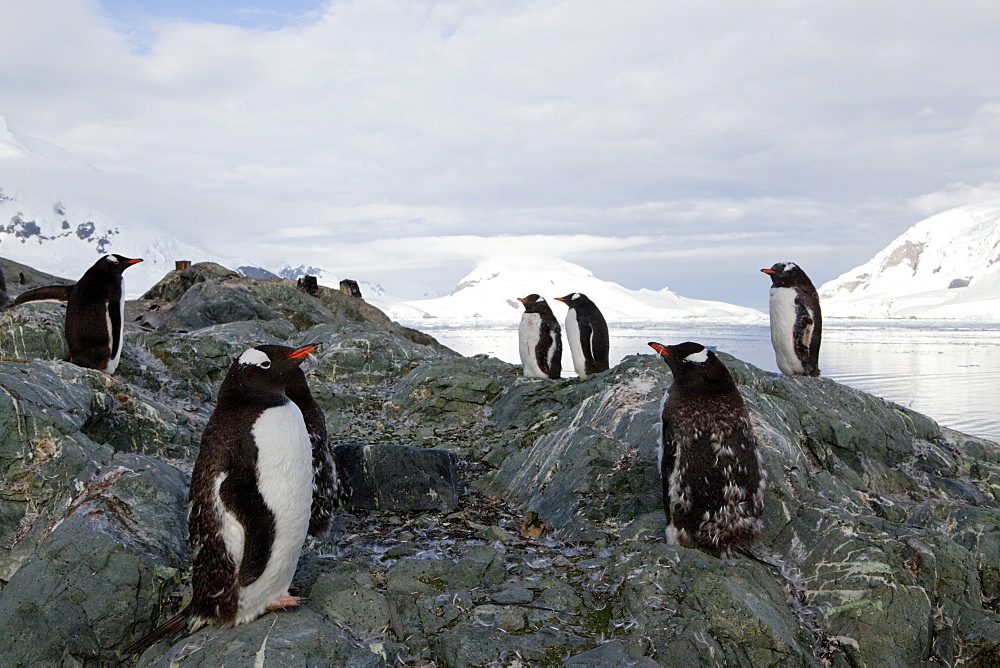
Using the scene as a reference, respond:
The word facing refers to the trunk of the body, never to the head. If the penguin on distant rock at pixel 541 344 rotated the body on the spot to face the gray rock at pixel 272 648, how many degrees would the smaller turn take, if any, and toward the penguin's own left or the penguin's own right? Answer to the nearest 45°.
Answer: approximately 45° to the penguin's own left

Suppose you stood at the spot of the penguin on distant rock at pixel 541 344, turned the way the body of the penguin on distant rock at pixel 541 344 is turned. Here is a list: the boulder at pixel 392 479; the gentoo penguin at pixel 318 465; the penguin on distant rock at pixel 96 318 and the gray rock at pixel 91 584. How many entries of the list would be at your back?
0

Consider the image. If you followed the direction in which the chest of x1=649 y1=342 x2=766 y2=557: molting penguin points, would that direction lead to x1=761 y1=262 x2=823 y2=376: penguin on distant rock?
no

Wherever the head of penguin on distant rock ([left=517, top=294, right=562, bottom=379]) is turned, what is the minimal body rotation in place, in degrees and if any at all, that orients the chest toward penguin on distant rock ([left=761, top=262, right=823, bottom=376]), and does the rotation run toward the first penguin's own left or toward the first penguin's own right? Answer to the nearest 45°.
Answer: approximately 90° to the first penguin's own left

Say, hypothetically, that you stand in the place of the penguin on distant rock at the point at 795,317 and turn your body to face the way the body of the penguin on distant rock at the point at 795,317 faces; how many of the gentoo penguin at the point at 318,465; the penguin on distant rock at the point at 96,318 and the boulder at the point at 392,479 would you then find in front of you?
3

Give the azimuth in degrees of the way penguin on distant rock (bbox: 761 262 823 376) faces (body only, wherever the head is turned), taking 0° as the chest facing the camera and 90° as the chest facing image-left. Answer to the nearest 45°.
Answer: approximately 45°

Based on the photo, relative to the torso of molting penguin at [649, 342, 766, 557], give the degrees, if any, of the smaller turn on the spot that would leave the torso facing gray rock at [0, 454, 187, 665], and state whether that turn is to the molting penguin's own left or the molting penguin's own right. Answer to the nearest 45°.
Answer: approximately 90° to the molting penguin's own left

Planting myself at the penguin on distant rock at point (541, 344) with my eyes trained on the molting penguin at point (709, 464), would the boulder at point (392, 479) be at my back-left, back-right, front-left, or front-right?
front-right

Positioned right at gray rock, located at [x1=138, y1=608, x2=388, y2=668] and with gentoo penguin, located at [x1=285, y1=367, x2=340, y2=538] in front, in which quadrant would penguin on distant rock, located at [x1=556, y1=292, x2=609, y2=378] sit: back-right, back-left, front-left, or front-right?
front-right

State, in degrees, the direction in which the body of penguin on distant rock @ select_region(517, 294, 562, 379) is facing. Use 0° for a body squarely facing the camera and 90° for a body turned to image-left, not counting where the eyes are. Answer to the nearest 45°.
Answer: approximately 45°

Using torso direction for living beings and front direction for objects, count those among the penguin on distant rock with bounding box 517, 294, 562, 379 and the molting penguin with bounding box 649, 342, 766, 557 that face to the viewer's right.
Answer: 0

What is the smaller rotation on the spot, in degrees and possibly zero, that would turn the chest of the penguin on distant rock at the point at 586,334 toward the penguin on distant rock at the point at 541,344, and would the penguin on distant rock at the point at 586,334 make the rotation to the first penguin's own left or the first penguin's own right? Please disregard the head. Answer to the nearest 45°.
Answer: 0° — it already faces it

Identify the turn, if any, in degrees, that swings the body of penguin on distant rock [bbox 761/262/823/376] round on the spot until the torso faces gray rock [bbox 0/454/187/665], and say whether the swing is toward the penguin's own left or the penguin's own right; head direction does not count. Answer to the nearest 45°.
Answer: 0° — it already faces it

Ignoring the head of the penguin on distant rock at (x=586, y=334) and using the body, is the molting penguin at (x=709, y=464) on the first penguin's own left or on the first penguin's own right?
on the first penguin's own left

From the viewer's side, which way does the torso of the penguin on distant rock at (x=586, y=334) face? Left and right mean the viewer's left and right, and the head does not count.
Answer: facing to the left of the viewer

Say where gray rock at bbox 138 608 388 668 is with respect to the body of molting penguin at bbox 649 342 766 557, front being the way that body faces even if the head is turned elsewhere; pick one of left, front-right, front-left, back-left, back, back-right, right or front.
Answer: left
